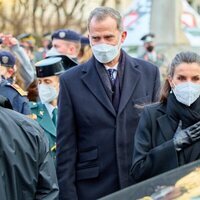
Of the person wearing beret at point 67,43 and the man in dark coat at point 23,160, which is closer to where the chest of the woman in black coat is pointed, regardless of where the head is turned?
the man in dark coat

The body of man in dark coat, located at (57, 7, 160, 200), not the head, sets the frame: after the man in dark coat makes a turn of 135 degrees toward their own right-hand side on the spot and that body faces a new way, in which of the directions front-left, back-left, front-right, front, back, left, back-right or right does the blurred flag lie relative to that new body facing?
front-right

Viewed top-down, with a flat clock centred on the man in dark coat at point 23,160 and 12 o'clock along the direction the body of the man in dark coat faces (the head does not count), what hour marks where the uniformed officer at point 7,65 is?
The uniformed officer is roughly at 12 o'clock from the man in dark coat.

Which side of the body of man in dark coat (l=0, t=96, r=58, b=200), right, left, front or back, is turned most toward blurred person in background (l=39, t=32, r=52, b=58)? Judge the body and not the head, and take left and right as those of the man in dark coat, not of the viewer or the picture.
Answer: front

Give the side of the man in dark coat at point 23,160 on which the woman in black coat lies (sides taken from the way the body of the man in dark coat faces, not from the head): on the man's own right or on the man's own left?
on the man's own right

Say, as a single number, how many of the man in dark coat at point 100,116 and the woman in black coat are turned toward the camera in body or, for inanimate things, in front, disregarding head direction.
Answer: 2

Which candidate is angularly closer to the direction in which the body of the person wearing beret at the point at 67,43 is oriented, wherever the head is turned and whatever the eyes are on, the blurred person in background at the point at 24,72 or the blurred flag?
the blurred person in background

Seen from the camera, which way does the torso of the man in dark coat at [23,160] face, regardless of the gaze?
away from the camera

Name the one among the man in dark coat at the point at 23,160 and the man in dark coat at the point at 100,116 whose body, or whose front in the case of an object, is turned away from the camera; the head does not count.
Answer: the man in dark coat at the point at 23,160

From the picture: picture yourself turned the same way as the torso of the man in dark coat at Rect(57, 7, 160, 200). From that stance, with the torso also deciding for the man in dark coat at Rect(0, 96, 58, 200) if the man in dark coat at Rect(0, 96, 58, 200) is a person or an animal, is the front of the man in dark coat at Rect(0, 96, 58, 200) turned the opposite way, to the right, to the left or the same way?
the opposite way
